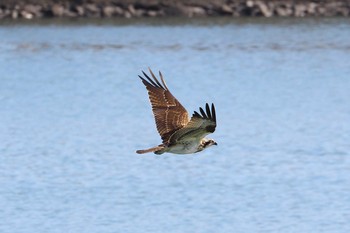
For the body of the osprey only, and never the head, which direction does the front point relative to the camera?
to the viewer's right
